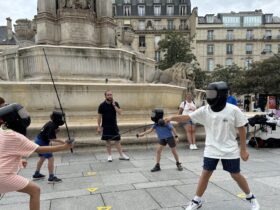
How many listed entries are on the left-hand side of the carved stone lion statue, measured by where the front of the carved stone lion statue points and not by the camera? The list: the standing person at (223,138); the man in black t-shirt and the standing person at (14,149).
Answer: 0

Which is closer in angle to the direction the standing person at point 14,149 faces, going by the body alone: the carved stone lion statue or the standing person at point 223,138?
the standing person

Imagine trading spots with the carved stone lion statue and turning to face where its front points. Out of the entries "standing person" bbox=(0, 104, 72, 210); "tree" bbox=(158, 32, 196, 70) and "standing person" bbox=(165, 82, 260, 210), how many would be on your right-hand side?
2

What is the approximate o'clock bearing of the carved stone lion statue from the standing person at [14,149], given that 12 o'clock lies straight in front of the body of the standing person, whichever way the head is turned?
The carved stone lion statue is roughly at 10 o'clock from the standing person.

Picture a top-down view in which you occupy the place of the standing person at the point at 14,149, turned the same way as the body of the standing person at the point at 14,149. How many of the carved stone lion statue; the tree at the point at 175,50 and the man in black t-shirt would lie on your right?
0

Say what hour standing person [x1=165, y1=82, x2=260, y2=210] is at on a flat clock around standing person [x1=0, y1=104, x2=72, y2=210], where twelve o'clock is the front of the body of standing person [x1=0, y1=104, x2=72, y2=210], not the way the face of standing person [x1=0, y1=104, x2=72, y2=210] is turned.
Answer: standing person [x1=165, y1=82, x2=260, y2=210] is roughly at 12 o'clock from standing person [x1=0, y1=104, x2=72, y2=210].

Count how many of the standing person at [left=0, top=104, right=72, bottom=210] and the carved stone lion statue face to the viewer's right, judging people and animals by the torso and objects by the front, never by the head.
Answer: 2

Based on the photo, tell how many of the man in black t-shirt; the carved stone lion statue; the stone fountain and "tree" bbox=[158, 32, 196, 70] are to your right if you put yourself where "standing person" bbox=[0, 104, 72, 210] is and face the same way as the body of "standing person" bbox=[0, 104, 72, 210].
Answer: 0

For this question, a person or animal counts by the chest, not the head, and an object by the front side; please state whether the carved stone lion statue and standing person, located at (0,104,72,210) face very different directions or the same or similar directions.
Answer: same or similar directions

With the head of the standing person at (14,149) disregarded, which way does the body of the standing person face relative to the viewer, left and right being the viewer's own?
facing to the right of the viewer

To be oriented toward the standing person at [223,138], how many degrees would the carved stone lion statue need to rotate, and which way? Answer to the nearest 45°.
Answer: approximately 90° to its right

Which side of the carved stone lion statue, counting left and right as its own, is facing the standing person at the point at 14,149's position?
right

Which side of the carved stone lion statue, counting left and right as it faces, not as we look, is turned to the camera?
right

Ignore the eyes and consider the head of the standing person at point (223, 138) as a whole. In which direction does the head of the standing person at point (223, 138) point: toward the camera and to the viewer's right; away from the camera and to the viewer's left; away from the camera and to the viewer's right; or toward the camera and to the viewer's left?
toward the camera and to the viewer's left

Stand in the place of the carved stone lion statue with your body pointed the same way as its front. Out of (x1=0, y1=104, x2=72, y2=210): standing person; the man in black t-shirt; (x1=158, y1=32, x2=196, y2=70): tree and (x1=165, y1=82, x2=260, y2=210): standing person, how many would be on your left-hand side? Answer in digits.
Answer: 1

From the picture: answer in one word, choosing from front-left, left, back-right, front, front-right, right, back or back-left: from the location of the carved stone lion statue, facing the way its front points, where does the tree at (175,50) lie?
left
